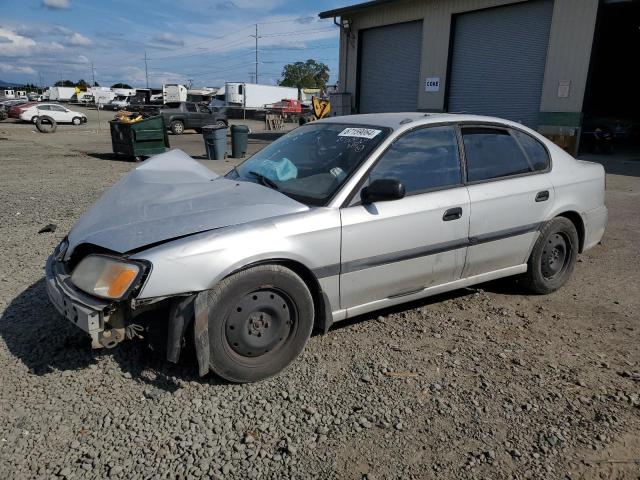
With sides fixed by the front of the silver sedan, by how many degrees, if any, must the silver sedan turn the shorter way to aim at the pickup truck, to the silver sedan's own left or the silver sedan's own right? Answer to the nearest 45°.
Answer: approximately 135° to the silver sedan's own right

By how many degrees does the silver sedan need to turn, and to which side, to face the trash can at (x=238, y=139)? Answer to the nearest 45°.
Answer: approximately 135° to its right

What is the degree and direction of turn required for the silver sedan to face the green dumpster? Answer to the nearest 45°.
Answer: approximately 90° to its right

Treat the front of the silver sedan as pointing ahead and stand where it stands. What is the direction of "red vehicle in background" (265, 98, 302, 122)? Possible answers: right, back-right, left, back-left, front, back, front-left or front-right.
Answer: back-right

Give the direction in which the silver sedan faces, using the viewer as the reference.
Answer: facing the viewer and to the left of the viewer

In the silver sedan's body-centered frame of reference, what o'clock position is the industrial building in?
The industrial building is roughly at 5 o'clock from the silver sedan.

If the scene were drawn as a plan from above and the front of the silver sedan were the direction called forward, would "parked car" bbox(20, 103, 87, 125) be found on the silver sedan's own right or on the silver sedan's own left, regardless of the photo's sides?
on the silver sedan's own right

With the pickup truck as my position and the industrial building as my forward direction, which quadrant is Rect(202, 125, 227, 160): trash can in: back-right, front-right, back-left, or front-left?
front-right

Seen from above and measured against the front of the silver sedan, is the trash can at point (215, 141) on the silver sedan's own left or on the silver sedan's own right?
on the silver sedan's own right
